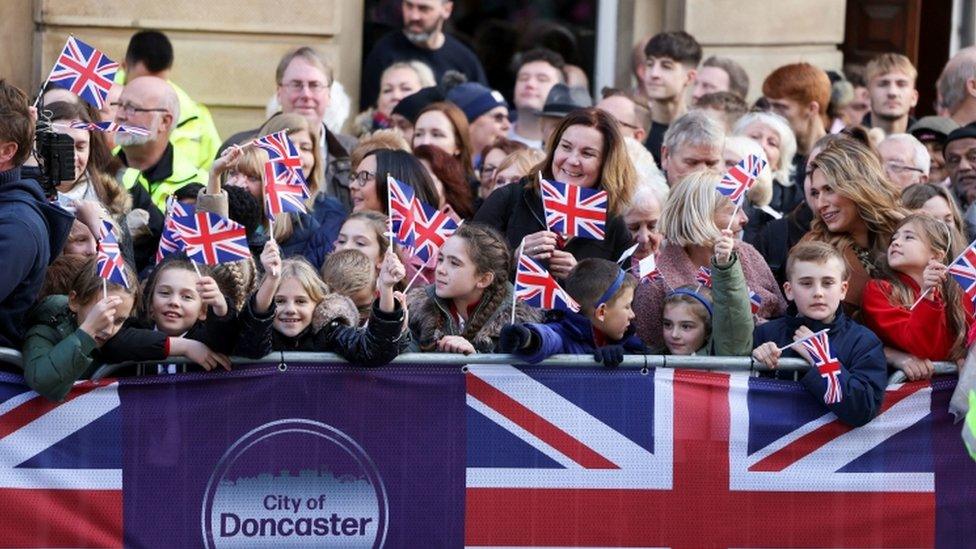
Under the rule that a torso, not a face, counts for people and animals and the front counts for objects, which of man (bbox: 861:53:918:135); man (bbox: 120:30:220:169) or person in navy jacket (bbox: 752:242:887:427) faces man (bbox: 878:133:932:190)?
man (bbox: 861:53:918:135)

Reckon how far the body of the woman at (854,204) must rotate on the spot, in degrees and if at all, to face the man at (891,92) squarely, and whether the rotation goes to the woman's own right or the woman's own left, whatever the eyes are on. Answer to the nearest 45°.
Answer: approximately 135° to the woman's own right

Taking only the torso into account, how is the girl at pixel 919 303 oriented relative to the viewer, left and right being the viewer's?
facing the viewer and to the left of the viewer

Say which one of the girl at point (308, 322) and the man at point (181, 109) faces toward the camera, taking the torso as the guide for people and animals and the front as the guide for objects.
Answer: the girl

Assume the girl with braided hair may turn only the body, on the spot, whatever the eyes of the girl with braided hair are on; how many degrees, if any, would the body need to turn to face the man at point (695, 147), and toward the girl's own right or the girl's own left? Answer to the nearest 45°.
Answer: approximately 180°

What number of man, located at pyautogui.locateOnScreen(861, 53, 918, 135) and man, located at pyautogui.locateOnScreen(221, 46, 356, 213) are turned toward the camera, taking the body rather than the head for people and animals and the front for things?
2

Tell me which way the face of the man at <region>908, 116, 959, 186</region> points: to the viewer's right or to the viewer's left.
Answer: to the viewer's left

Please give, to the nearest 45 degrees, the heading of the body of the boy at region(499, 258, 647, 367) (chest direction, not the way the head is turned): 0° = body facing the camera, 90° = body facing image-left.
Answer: approximately 315°

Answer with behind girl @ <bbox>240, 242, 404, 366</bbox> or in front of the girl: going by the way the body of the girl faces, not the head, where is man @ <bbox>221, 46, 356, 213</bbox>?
behind

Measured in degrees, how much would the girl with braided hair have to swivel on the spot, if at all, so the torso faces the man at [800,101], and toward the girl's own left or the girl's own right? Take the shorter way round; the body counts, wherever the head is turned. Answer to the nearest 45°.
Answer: approximately 180°

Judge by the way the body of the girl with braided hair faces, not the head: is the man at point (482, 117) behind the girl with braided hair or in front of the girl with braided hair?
behind

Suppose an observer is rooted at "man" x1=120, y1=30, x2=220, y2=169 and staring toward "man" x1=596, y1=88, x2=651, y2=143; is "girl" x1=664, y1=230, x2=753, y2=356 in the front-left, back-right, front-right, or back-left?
front-right

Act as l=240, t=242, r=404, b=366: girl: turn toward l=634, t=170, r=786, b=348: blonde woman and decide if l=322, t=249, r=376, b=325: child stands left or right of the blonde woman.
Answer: left
